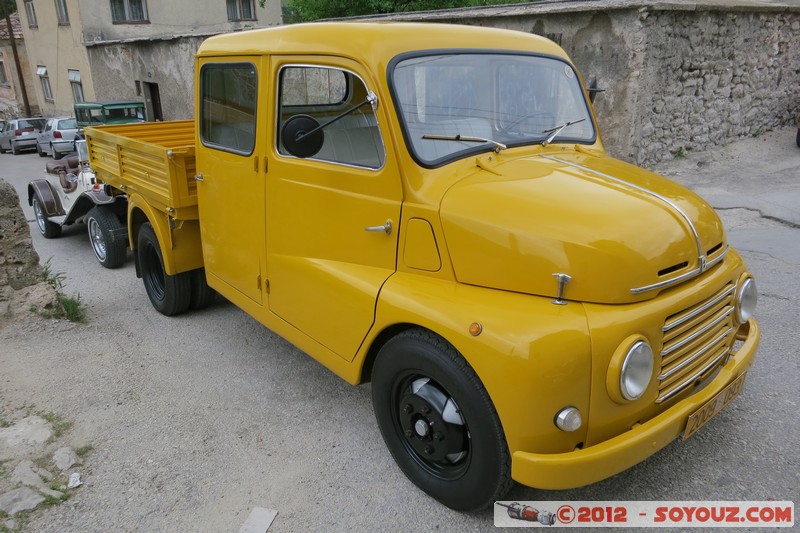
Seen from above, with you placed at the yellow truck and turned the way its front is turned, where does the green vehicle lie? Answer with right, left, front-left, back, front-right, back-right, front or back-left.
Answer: back

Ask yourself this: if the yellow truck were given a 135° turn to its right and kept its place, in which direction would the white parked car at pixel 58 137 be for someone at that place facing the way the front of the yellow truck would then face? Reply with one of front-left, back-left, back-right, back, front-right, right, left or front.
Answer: front-right

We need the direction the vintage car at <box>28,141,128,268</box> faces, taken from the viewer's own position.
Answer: facing the viewer and to the right of the viewer

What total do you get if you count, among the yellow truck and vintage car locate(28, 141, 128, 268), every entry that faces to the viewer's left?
0

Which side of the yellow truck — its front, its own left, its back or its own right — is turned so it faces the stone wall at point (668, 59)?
left

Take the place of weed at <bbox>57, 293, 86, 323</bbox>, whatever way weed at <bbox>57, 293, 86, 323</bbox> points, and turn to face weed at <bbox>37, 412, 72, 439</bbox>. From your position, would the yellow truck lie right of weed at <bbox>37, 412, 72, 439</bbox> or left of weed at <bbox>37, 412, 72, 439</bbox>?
left

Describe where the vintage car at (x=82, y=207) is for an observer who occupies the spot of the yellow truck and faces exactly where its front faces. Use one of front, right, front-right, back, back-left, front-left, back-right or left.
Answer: back

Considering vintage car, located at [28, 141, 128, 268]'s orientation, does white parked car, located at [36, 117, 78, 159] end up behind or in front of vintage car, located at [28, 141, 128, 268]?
behind

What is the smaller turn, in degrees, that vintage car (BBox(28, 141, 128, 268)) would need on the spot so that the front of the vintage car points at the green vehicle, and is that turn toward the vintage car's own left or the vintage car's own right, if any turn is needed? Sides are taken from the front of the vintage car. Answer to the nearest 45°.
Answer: approximately 135° to the vintage car's own left
